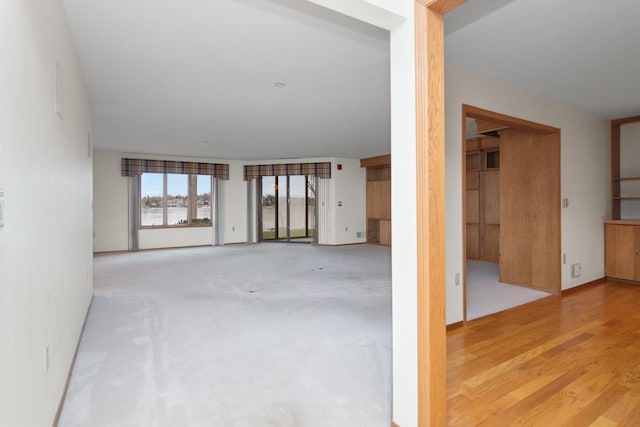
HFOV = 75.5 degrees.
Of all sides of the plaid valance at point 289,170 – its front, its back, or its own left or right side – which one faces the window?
right

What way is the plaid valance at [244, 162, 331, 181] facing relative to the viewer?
toward the camera

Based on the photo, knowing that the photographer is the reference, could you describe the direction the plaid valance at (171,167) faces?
facing the viewer

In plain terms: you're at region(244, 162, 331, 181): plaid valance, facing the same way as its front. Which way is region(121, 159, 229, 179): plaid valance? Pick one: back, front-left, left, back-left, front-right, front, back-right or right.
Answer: right

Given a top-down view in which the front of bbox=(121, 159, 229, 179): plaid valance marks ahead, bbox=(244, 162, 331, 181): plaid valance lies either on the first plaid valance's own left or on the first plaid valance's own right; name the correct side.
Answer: on the first plaid valance's own left

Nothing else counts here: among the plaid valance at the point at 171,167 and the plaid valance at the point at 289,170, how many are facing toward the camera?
2

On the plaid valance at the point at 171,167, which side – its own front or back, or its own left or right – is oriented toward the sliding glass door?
left

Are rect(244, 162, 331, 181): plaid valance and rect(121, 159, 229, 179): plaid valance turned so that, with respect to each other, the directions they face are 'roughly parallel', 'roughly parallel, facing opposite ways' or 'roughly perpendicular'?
roughly parallel
